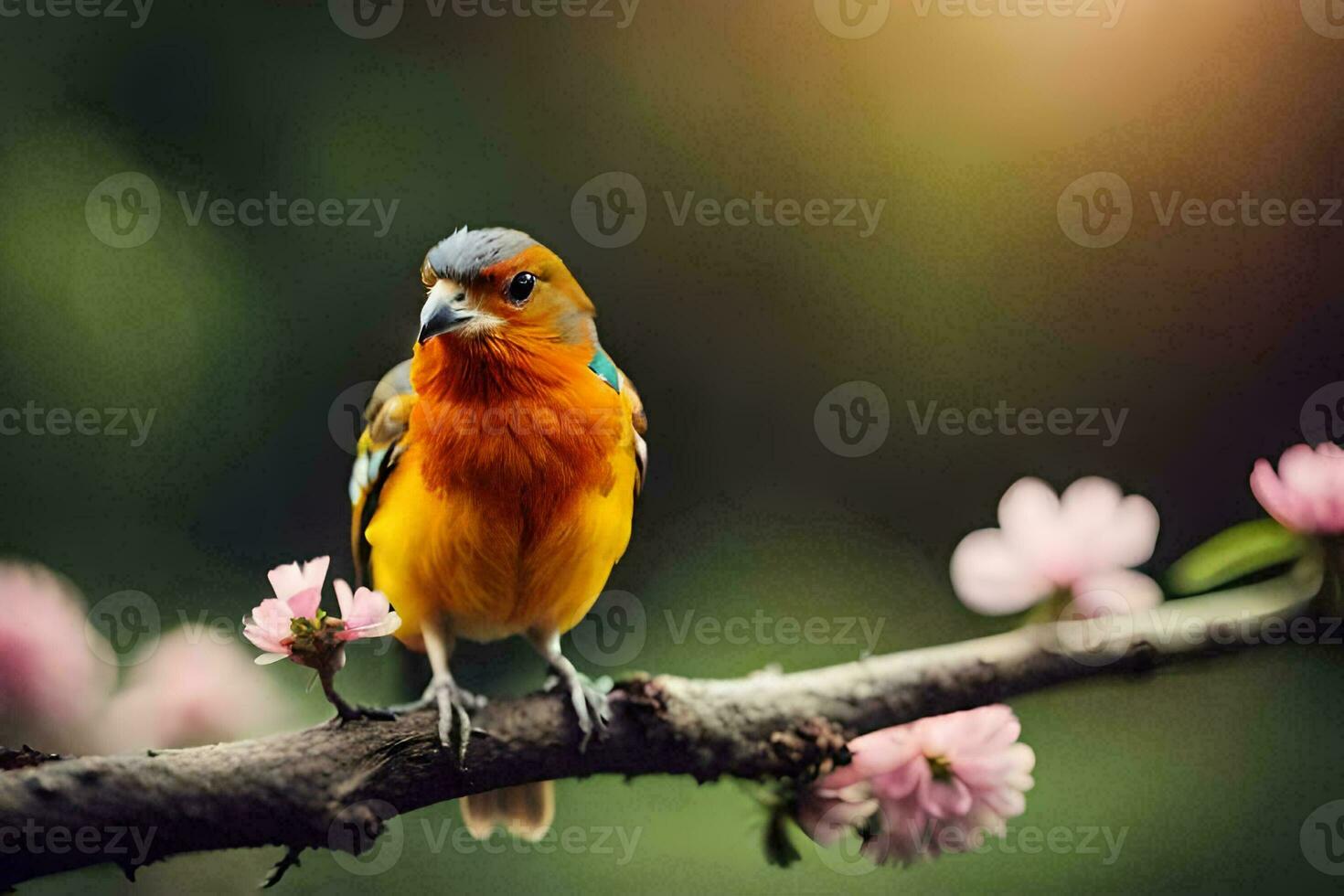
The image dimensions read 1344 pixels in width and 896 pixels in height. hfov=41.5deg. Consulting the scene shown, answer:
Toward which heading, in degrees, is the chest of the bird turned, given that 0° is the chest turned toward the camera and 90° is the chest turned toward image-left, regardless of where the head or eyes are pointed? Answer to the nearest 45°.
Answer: approximately 0°
